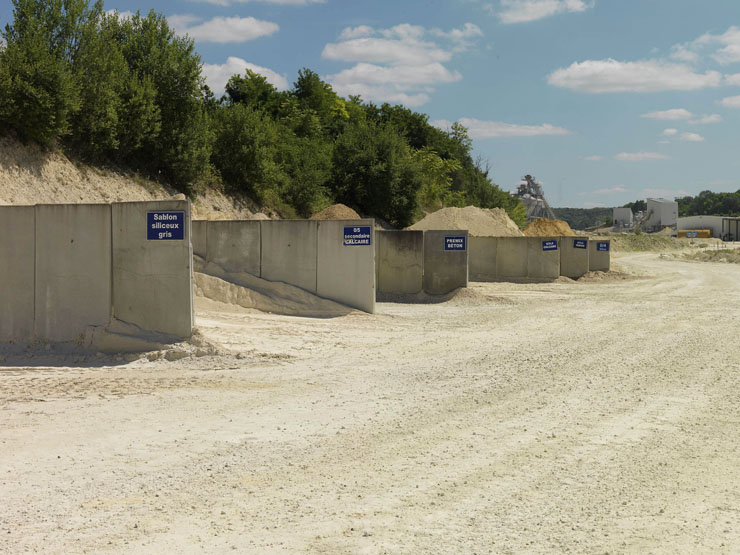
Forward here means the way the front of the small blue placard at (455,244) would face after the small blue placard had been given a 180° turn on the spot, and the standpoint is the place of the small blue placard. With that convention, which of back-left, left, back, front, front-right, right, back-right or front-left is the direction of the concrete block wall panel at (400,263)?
left

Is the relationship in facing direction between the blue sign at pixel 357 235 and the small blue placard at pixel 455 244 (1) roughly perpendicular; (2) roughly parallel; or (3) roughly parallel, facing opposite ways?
roughly parallel

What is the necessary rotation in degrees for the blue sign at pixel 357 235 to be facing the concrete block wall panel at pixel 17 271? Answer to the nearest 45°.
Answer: approximately 45° to its right

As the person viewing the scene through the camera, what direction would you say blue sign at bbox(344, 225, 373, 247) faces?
facing the viewer

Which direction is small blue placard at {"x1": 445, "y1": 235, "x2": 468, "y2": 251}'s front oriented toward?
toward the camera

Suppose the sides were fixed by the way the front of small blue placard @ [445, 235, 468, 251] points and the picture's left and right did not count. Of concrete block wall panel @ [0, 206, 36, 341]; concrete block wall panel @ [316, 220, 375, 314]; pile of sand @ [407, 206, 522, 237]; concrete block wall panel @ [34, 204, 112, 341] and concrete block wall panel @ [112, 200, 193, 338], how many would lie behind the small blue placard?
1

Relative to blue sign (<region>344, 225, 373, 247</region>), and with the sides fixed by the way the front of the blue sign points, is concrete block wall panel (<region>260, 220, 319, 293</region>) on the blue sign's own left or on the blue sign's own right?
on the blue sign's own right

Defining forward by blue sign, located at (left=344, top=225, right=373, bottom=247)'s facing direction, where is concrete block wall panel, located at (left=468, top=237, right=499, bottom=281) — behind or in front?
behind

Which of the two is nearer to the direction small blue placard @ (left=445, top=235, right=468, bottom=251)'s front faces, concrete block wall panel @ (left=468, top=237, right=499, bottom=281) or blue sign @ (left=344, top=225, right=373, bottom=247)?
the blue sign

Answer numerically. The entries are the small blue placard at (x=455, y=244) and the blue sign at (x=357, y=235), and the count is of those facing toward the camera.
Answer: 2
